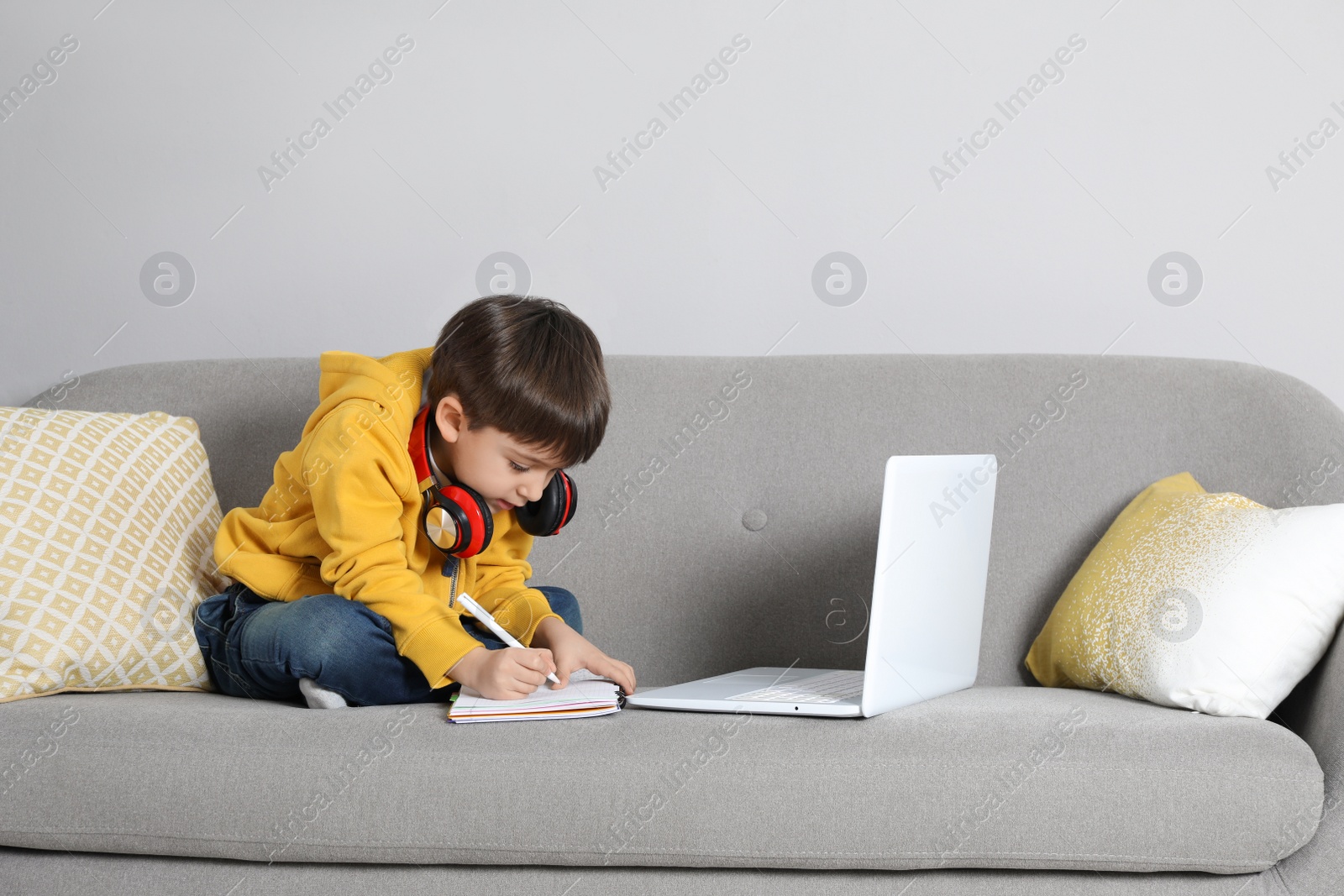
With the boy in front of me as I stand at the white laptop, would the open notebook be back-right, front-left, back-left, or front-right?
front-left

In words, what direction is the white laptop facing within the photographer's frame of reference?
facing away from the viewer and to the left of the viewer

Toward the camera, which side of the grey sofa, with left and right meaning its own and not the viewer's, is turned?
front

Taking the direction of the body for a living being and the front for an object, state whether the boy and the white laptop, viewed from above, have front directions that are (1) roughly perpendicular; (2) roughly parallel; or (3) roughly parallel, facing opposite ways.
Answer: roughly parallel, facing opposite ways

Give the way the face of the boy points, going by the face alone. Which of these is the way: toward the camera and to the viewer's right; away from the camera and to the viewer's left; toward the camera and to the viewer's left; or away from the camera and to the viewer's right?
toward the camera and to the viewer's right

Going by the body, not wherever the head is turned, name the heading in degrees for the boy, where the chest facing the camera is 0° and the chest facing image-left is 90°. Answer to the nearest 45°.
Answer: approximately 315°
